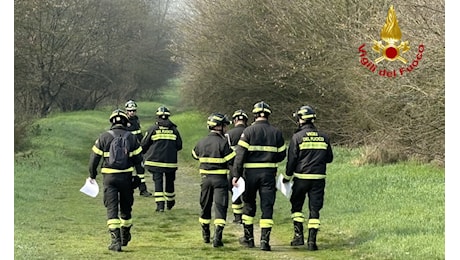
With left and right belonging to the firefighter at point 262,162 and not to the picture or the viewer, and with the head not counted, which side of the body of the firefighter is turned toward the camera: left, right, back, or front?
back

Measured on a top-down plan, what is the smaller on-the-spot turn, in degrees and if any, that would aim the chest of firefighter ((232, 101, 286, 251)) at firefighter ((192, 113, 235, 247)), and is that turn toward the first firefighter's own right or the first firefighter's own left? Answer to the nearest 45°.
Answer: approximately 90° to the first firefighter's own left

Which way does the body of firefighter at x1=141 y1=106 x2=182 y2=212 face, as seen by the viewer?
away from the camera

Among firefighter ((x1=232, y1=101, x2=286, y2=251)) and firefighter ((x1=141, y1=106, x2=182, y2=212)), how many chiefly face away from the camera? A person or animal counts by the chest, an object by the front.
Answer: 2

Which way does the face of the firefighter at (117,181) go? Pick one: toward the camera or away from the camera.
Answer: away from the camera

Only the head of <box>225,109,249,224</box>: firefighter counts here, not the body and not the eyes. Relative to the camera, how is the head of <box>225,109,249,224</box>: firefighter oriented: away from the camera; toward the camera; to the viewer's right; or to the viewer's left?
away from the camera

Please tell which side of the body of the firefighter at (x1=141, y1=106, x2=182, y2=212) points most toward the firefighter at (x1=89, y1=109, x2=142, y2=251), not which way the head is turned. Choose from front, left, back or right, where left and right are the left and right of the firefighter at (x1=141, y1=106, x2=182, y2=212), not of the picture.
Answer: back

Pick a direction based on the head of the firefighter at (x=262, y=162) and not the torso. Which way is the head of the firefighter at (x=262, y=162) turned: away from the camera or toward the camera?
away from the camera

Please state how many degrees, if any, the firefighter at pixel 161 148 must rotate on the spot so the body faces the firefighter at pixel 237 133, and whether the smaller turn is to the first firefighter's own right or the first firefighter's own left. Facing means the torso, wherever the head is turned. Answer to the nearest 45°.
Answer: approximately 135° to the first firefighter's own right

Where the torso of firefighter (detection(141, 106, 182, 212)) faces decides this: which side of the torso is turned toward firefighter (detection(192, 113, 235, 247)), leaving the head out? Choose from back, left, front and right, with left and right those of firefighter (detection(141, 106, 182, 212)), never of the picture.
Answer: back

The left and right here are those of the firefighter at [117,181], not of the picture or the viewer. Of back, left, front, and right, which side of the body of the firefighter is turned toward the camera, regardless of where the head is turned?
back
